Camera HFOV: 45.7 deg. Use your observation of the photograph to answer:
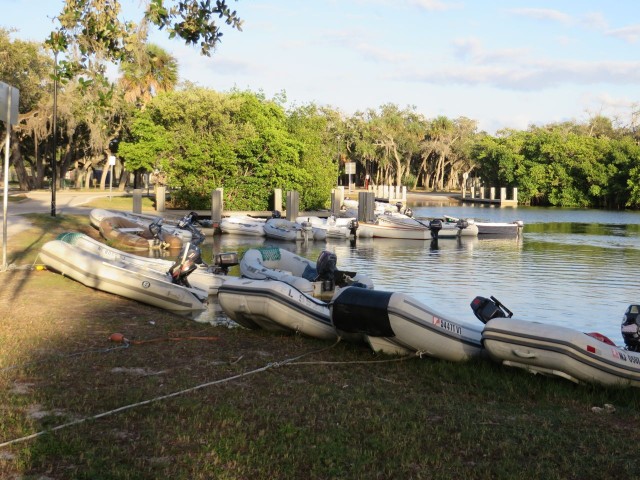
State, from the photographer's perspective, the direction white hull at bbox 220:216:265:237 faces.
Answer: facing to the left of the viewer

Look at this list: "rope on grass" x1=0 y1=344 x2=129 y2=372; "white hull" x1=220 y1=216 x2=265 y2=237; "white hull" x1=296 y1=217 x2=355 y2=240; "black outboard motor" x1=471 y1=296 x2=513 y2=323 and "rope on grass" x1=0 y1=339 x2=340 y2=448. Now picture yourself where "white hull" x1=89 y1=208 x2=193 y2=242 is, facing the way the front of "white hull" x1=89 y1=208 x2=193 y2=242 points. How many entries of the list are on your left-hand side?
3

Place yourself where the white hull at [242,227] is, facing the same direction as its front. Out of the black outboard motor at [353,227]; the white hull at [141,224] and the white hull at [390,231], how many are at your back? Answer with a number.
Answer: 2

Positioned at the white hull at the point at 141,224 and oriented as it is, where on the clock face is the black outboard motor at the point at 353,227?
The black outboard motor is roughly at 5 o'clock from the white hull.

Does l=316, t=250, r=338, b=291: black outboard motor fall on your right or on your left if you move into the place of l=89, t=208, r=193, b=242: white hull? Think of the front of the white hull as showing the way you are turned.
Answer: on your left

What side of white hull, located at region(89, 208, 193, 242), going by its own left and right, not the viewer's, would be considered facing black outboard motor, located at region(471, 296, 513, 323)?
left

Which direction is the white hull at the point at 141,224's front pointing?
to the viewer's left

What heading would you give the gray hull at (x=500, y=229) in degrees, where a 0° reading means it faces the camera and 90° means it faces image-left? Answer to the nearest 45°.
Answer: approximately 90°

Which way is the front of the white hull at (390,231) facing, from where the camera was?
facing to the left of the viewer
